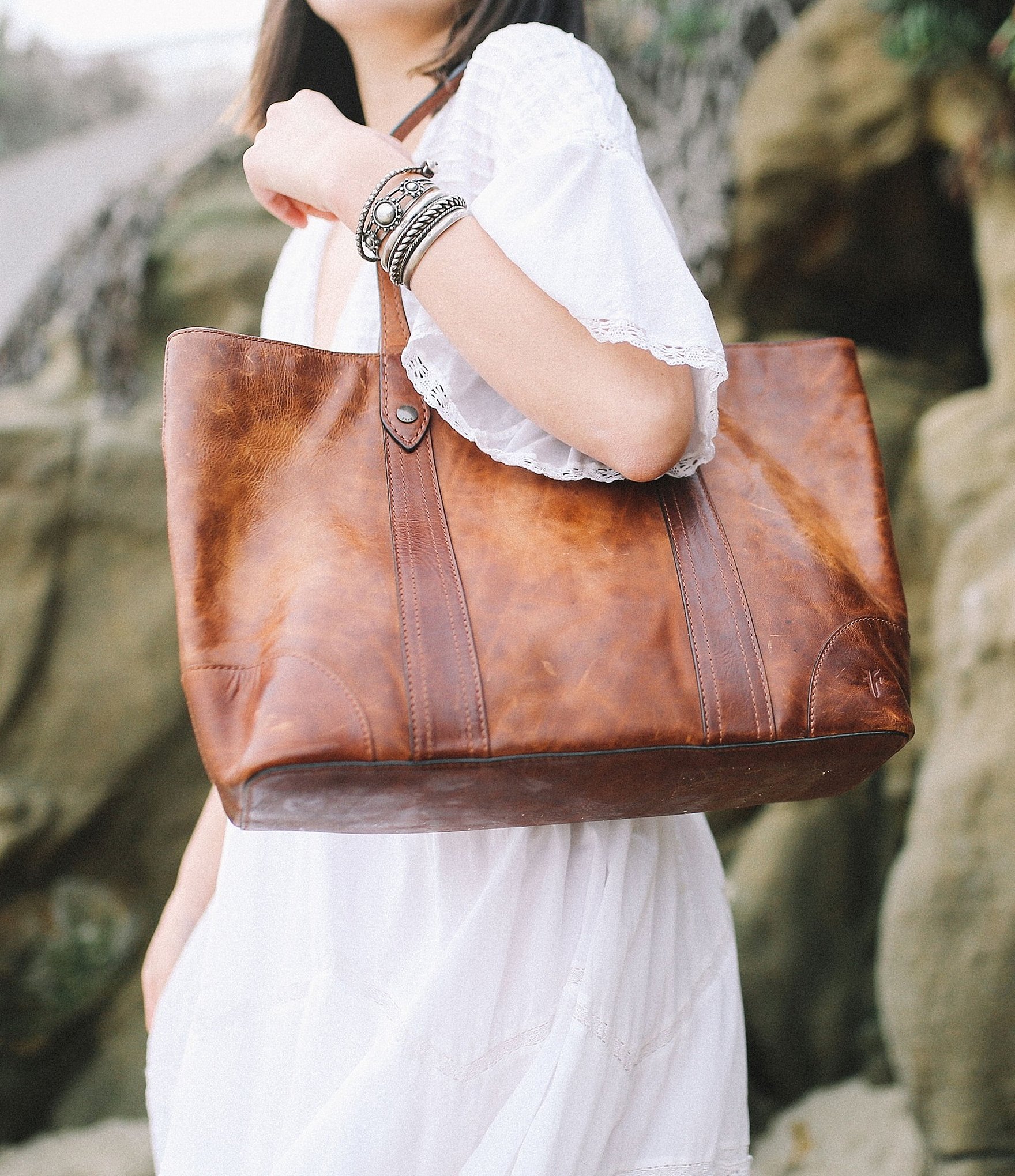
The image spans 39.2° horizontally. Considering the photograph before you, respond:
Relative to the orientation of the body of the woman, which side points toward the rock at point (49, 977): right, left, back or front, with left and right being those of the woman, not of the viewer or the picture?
right

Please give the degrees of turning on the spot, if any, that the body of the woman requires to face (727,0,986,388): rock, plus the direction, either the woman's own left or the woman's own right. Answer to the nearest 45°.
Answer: approximately 180°

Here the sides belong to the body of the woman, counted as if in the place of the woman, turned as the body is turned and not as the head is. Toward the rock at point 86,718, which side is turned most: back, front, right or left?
right

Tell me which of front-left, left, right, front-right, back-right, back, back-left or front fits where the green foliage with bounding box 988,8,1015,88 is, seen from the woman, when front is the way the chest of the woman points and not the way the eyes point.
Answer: back

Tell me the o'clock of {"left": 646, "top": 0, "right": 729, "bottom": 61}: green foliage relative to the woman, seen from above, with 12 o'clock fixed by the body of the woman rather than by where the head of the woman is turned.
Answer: The green foliage is roughly at 5 o'clock from the woman.

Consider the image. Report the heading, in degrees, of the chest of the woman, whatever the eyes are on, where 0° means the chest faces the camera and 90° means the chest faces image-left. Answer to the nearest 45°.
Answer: approximately 45°

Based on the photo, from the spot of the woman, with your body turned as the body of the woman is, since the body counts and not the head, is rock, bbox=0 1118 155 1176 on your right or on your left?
on your right

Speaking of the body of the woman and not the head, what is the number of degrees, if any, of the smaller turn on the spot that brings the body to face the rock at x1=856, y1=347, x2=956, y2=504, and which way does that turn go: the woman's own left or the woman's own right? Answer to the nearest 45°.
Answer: approximately 180°
